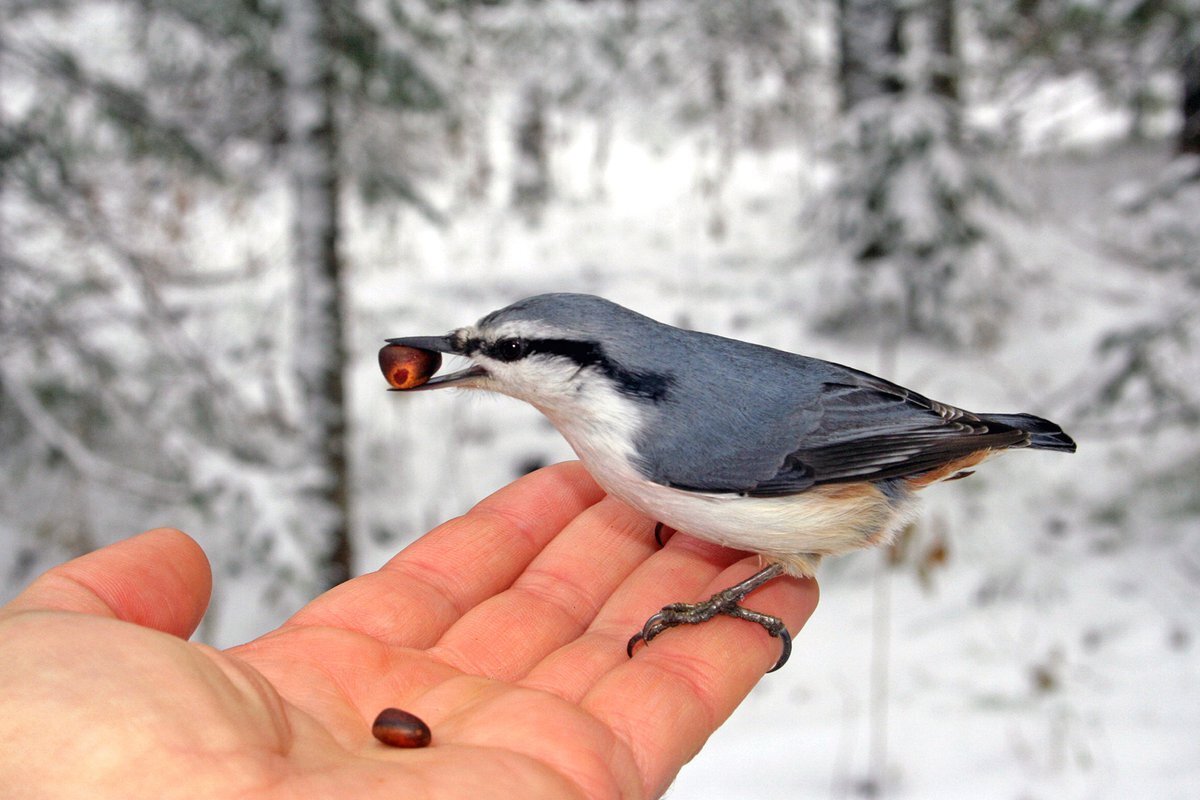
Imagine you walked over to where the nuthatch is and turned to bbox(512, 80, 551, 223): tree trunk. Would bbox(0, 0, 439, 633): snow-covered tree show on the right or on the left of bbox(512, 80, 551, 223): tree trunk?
left

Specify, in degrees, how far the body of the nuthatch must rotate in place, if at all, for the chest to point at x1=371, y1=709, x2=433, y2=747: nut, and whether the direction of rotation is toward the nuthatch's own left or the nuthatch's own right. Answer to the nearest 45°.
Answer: approximately 45° to the nuthatch's own left

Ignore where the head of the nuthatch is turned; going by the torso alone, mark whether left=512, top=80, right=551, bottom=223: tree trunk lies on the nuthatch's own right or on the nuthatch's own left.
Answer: on the nuthatch's own right

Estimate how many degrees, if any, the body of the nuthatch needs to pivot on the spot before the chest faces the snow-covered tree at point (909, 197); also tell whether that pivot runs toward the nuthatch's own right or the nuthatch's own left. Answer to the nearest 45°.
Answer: approximately 90° to the nuthatch's own right

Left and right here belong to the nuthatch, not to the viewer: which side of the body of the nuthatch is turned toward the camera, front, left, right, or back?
left

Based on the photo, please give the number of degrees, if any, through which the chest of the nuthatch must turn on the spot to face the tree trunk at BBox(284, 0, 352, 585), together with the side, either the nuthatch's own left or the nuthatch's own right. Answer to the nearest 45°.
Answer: approximately 45° to the nuthatch's own right

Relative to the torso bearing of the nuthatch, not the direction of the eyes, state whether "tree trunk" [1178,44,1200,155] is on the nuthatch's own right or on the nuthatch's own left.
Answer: on the nuthatch's own right

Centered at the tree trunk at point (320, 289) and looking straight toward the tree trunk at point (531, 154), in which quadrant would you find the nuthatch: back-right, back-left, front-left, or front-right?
back-right
